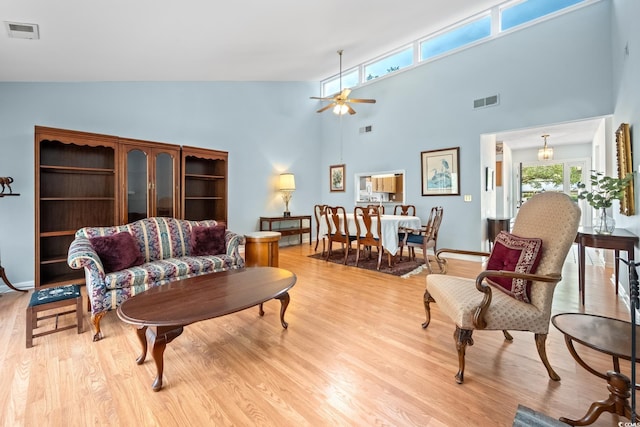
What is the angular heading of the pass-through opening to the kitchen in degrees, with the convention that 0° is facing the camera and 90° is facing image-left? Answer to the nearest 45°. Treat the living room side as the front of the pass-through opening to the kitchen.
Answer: approximately 45°

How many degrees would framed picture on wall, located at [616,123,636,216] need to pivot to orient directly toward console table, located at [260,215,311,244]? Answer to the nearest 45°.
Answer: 0° — it already faces it

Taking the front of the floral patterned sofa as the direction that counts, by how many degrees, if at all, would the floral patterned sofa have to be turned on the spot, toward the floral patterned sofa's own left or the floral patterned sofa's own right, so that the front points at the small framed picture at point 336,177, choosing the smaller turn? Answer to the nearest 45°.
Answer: approximately 90° to the floral patterned sofa's own left

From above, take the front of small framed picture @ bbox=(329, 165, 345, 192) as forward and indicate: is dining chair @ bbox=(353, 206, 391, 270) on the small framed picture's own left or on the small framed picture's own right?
on the small framed picture's own left

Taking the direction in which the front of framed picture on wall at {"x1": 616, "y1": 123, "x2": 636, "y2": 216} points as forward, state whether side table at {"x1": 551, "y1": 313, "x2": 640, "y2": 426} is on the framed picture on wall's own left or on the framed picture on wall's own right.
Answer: on the framed picture on wall's own left

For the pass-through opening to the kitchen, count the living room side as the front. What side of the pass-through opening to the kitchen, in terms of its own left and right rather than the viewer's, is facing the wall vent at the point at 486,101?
left

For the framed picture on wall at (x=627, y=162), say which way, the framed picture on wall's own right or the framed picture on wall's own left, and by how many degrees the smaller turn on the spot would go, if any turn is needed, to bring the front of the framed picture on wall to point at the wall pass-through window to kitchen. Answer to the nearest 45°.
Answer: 0° — it already faces it

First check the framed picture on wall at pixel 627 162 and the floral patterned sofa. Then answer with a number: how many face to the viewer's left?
1
